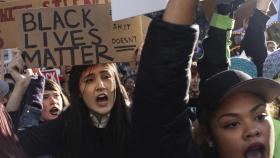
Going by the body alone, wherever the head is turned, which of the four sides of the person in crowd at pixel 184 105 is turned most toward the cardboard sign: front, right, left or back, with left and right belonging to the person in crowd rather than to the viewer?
back

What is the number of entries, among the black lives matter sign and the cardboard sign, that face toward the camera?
2

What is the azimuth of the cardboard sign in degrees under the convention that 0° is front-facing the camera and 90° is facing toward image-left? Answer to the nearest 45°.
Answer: approximately 0°

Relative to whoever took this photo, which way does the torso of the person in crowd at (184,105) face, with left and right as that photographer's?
facing the viewer and to the right of the viewer
